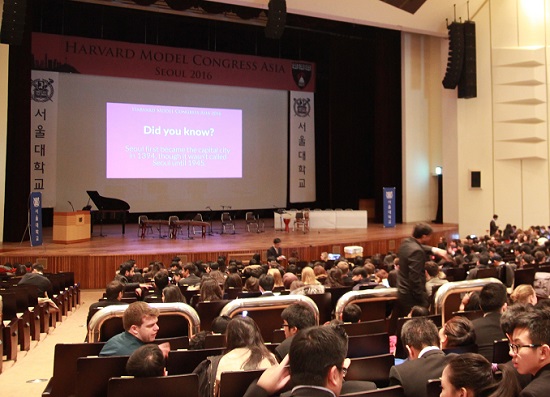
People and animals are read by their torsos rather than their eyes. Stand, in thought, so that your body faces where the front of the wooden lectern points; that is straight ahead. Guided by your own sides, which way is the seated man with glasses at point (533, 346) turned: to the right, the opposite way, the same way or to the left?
the opposite way

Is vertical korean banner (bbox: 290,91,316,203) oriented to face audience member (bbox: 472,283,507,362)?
yes

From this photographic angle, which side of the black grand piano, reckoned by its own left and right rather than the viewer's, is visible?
left

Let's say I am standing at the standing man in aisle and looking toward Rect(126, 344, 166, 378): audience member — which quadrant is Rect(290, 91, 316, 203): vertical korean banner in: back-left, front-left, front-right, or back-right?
back-right

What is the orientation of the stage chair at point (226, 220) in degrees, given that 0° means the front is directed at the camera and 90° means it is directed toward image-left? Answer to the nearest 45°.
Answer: approximately 315°

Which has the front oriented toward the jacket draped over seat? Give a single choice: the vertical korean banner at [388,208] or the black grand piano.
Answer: the vertical korean banner

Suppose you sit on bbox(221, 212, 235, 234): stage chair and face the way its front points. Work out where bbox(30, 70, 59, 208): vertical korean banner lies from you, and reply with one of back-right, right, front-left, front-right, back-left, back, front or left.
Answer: back-right

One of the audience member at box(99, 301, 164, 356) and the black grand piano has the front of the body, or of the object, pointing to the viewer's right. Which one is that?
the audience member
